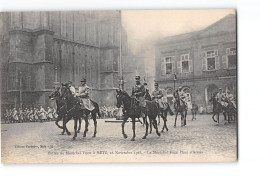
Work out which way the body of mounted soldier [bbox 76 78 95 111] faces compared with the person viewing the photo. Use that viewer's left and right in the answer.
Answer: facing to the left of the viewer

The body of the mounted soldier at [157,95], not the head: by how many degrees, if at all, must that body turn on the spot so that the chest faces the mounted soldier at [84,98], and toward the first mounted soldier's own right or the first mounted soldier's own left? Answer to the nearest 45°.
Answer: approximately 45° to the first mounted soldier's own right

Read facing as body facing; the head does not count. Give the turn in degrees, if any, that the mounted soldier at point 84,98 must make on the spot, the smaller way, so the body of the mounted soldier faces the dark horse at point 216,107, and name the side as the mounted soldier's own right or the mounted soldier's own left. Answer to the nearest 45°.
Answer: approximately 180°

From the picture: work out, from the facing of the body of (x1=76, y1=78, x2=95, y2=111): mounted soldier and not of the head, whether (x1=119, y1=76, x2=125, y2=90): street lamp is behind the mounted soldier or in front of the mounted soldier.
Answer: behind

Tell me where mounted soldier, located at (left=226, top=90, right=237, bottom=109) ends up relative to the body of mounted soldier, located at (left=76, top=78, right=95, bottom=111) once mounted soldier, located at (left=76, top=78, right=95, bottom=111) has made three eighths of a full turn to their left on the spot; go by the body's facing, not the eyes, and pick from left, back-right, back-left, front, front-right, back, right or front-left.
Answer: front-left

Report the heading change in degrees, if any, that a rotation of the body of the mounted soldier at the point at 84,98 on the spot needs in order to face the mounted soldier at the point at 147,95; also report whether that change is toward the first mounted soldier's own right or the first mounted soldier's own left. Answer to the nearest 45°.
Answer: approximately 180°

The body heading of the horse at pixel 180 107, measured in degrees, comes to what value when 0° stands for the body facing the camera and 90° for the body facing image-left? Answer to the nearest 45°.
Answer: approximately 45°
